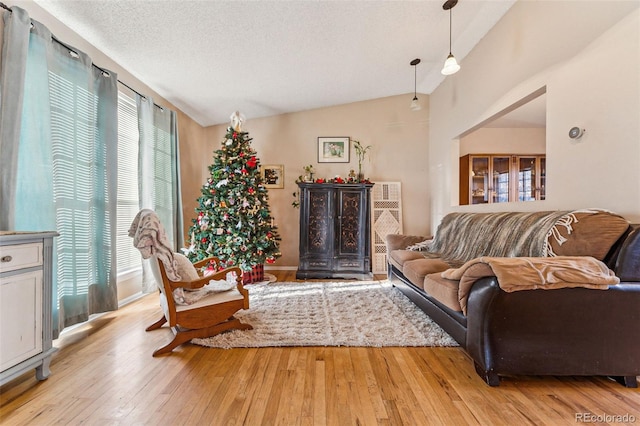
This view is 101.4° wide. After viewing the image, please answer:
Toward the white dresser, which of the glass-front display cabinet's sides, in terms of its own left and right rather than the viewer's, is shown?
front

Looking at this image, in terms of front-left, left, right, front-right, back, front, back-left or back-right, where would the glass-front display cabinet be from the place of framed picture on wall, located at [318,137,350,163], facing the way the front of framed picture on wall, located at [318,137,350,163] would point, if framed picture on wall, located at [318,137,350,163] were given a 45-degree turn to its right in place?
back-left

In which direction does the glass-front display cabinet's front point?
toward the camera

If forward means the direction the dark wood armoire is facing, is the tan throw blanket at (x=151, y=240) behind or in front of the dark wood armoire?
in front

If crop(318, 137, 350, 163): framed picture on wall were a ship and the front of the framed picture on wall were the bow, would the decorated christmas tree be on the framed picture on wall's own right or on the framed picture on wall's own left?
on the framed picture on wall's own right

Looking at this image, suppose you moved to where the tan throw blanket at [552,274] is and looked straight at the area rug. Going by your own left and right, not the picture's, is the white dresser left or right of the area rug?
left

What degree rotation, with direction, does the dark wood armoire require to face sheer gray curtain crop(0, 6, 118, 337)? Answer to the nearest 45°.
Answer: approximately 45° to its right

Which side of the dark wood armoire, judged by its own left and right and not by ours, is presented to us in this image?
front

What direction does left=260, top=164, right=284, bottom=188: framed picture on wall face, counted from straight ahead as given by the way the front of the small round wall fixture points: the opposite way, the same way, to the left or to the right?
to the left

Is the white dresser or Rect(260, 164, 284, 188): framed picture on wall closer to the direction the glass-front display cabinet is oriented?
the white dresser

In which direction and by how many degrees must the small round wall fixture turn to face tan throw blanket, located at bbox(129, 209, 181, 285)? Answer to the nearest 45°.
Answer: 0° — it already faces it

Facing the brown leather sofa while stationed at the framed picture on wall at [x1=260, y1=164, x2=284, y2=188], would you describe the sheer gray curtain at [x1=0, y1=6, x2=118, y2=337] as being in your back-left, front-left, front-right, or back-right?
front-right

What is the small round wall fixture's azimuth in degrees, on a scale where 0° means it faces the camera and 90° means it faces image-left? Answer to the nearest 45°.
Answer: approximately 45°

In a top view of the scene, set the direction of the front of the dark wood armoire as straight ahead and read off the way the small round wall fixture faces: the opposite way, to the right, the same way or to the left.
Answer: to the right

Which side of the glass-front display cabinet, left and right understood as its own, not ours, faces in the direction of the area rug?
front

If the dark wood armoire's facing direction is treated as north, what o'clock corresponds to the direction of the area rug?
The area rug is roughly at 12 o'clock from the dark wood armoire.

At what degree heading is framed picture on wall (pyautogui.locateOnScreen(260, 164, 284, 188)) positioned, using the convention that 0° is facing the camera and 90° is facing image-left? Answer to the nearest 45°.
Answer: approximately 0°
